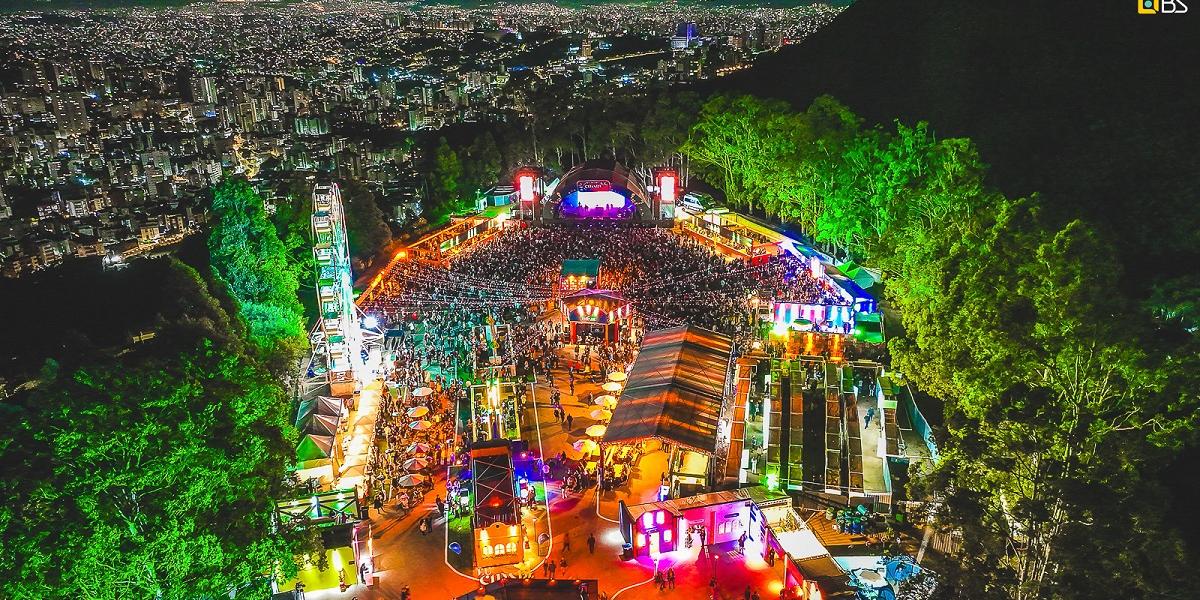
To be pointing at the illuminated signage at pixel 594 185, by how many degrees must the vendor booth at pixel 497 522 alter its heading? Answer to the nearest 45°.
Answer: approximately 180°

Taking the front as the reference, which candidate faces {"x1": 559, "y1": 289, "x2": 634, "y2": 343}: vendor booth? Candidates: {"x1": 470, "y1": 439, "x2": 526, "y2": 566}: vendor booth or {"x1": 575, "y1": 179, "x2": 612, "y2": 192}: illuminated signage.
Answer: the illuminated signage

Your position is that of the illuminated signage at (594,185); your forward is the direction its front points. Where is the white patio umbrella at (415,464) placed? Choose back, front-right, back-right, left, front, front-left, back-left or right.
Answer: front

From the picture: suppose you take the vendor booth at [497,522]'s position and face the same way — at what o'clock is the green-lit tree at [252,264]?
The green-lit tree is roughly at 5 o'clock from the vendor booth.

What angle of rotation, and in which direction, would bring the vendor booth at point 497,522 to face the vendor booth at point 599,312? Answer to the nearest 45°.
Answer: approximately 180°

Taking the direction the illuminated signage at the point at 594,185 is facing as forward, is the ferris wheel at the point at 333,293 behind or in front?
in front

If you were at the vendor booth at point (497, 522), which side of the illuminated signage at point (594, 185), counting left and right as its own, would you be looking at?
front

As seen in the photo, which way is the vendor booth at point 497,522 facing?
toward the camera

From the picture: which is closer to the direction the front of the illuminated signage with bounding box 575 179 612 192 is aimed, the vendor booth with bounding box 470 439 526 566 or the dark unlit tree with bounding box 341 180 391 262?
the vendor booth

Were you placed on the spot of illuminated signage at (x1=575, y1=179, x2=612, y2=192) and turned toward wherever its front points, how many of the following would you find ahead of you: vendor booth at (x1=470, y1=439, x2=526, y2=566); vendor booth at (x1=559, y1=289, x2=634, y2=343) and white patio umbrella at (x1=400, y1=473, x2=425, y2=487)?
3

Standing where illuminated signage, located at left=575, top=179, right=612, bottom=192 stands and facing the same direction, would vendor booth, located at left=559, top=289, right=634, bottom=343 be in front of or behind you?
in front

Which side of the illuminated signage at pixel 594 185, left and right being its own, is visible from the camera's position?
front

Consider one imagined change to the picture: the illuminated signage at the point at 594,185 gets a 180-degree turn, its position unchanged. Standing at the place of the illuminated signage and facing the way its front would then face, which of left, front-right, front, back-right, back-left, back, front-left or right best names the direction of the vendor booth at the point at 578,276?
back
